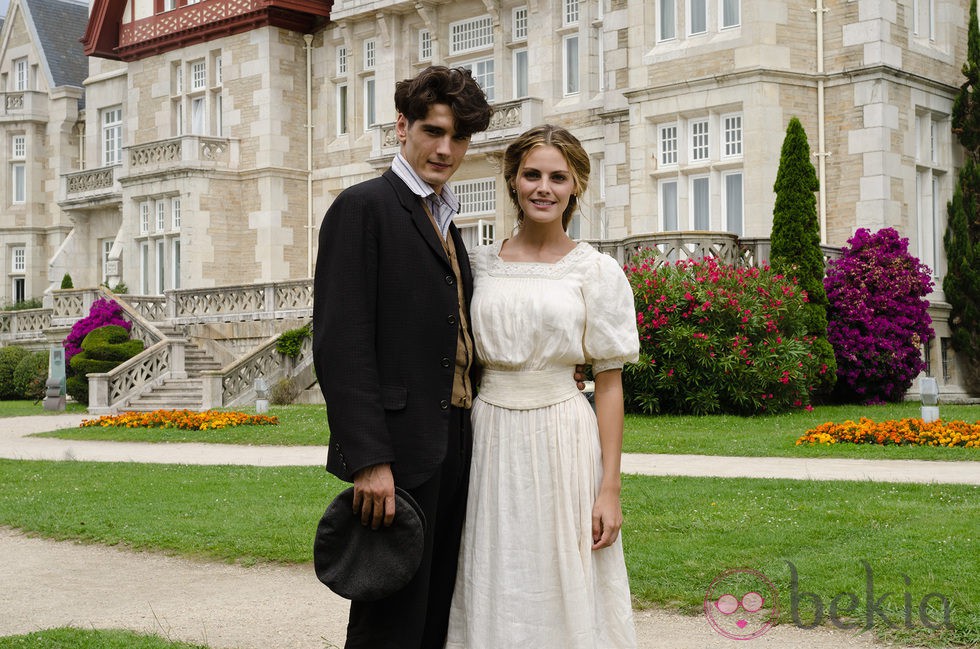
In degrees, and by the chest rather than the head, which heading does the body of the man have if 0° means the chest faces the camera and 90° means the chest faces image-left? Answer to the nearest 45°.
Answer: approximately 315°

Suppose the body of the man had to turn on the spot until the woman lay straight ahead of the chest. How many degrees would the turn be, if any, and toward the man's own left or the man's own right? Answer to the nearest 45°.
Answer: approximately 45° to the man's own left

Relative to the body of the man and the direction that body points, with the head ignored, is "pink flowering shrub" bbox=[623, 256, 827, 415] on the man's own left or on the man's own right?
on the man's own left

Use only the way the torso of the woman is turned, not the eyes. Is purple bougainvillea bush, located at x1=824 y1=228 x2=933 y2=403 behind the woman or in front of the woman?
behind

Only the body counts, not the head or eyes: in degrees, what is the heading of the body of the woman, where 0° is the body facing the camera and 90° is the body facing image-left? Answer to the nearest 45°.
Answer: approximately 0°

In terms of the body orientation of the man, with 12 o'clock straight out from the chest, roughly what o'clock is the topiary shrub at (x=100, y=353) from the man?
The topiary shrub is roughly at 7 o'clock from the man.
